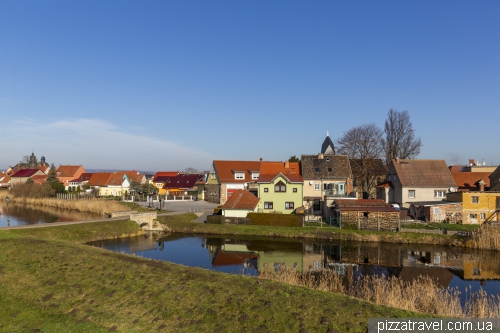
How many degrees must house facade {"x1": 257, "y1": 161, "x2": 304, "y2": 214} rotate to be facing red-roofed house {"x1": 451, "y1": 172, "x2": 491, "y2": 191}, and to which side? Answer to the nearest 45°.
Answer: approximately 90° to its left

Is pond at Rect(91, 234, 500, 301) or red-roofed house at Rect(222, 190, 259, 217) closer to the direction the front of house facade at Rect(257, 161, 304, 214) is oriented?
the pond

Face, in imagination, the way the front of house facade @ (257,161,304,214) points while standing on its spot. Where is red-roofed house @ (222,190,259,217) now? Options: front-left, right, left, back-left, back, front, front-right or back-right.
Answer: front-right

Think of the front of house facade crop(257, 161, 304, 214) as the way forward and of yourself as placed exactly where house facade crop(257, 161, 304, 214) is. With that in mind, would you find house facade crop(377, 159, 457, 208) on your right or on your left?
on your left

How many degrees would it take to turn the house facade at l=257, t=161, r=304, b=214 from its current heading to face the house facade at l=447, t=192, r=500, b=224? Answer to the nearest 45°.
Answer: approximately 90° to its left

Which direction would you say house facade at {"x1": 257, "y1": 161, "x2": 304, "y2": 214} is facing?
toward the camera

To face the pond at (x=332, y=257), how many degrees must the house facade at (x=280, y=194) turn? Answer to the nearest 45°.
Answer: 0° — it already faces it

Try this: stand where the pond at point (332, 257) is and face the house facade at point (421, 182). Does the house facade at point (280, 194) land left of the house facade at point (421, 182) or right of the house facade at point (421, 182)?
left

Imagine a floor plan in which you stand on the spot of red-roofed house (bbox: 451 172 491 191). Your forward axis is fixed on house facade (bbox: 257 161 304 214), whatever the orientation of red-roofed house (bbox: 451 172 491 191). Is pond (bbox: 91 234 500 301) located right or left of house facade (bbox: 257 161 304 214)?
left

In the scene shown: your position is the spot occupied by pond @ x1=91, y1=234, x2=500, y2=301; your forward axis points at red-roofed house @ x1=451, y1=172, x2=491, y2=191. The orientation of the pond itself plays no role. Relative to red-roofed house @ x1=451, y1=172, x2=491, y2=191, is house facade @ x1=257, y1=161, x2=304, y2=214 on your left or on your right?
left

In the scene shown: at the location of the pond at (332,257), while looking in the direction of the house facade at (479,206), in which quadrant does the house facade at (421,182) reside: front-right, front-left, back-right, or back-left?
front-left
